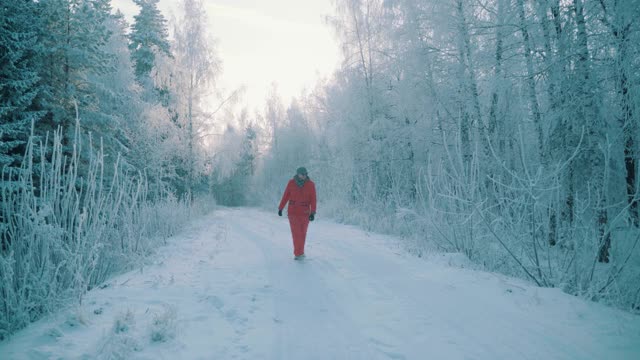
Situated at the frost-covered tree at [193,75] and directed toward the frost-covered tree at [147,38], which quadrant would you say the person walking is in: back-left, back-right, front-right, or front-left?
back-left

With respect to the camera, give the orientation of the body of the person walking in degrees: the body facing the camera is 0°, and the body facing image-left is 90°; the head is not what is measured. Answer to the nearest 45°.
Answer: approximately 0°

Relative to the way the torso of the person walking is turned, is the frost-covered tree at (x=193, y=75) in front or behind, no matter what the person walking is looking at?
behind

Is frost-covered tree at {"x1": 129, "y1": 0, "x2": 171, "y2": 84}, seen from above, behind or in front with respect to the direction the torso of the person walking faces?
behind

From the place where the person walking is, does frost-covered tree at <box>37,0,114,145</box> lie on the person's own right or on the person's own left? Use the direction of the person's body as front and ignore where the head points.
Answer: on the person's own right

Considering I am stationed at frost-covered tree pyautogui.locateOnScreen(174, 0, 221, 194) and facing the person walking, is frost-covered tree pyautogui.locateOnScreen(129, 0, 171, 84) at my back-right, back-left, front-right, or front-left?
back-right

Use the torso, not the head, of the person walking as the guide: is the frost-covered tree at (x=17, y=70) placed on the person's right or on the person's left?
on the person's right
